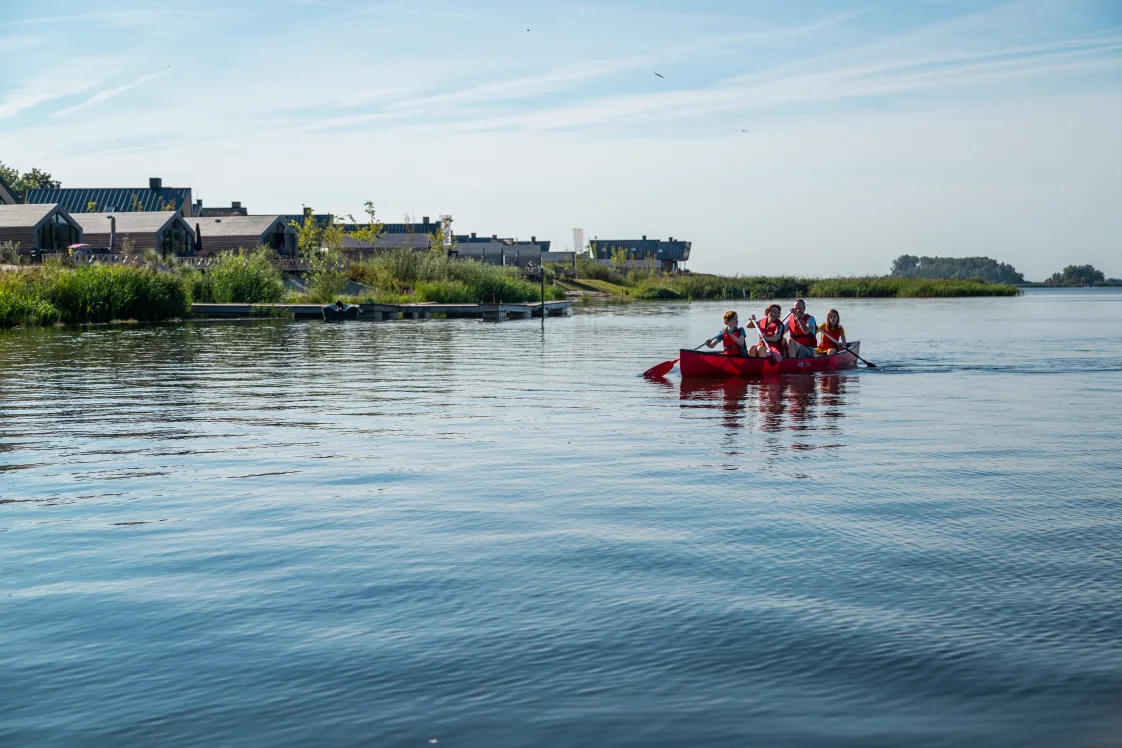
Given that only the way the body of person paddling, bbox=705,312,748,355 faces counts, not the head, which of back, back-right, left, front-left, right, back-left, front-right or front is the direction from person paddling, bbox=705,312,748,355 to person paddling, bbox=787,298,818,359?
back

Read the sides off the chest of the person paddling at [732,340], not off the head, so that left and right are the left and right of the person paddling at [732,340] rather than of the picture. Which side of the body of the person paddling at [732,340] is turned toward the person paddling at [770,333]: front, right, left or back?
back

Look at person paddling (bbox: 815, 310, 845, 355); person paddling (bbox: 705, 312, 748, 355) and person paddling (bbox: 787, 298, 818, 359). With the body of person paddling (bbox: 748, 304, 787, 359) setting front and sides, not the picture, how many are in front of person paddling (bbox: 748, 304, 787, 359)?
1

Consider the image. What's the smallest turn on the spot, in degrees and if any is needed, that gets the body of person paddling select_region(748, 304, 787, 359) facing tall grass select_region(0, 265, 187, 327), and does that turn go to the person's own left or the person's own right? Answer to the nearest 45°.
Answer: approximately 90° to the person's own right

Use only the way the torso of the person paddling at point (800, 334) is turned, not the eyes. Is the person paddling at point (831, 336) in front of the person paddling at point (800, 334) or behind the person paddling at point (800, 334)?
behind

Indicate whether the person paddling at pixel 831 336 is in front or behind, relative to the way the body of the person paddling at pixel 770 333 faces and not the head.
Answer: behind

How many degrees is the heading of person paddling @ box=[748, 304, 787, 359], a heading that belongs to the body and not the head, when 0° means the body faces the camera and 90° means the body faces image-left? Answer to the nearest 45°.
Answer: approximately 45°

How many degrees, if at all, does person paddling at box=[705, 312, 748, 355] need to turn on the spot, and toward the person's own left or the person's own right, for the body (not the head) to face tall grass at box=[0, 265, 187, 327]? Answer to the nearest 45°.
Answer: approximately 90° to the person's own right

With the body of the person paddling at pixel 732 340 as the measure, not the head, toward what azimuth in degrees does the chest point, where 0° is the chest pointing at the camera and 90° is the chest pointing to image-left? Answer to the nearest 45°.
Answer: approximately 45°
